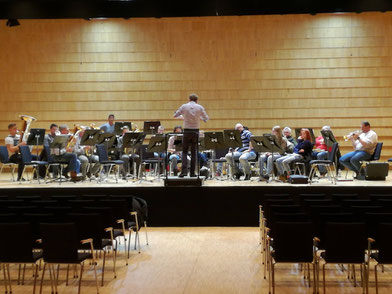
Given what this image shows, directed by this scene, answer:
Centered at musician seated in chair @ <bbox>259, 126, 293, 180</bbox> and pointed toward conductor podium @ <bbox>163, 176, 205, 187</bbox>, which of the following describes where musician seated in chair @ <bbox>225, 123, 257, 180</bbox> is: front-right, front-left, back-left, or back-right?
front-right

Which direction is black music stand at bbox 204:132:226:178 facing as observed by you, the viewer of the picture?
facing away from the viewer

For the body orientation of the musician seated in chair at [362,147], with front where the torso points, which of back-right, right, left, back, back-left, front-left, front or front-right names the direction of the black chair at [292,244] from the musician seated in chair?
left

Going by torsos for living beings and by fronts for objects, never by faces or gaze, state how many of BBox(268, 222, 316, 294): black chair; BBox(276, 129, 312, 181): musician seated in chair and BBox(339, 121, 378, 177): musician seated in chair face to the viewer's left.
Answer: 2

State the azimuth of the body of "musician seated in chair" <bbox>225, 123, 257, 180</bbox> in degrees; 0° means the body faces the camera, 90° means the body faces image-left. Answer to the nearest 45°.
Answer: approximately 45°

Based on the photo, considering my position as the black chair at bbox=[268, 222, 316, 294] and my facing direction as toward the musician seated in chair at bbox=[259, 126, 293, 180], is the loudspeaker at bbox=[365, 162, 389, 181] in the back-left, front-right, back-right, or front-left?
front-right

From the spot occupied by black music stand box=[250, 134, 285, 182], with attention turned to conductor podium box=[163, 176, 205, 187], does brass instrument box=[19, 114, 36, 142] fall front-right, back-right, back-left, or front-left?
front-right

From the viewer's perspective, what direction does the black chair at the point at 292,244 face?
away from the camera

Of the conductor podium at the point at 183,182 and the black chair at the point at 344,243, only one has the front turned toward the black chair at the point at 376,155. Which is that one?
the black chair at the point at 344,243

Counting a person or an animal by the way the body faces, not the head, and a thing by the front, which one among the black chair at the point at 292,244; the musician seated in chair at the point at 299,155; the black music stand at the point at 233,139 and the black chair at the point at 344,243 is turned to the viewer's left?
the musician seated in chair

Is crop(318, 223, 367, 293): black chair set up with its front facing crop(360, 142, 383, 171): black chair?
yes

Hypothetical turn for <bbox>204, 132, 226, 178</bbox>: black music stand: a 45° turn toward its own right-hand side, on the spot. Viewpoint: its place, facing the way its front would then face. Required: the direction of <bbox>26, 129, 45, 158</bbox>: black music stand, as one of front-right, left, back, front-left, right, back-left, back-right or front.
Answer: back-left

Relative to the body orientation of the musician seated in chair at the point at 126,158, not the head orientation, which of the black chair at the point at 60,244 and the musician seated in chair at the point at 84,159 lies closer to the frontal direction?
the black chair

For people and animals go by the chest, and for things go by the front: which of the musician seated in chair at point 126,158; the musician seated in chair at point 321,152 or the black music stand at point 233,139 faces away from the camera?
the black music stand

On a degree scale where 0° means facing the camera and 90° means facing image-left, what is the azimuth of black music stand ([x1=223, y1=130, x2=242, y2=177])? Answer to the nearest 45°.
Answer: approximately 180°

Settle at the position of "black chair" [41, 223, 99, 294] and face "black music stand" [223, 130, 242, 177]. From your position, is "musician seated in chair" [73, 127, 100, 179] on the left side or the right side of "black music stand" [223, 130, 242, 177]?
left

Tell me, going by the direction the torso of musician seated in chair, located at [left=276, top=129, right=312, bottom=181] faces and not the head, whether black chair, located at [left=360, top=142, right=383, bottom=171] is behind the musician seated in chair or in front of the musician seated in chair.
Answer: behind

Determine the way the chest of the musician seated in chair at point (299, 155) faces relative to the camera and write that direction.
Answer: to the viewer's left

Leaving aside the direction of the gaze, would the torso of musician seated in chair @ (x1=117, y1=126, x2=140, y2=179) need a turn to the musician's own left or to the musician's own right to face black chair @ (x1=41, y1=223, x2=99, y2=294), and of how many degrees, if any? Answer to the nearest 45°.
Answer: approximately 45° to the musician's own right

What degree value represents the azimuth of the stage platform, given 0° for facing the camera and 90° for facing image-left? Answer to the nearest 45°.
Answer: approximately 0°
